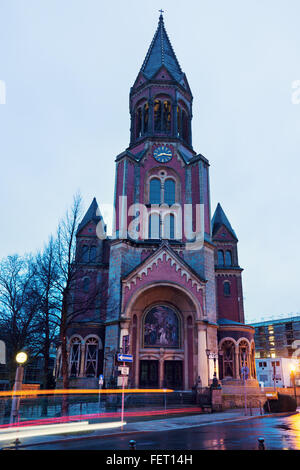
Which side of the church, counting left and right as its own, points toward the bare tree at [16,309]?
right

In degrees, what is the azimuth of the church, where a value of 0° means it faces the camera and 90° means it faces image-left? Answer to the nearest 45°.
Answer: approximately 0°

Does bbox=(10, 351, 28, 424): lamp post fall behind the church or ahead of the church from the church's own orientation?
ahead

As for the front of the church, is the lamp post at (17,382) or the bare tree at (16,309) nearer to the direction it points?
the lamp post
